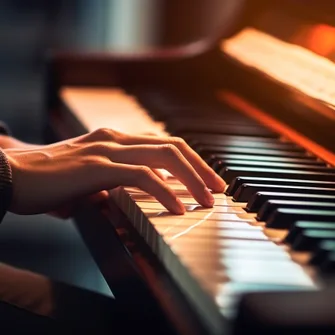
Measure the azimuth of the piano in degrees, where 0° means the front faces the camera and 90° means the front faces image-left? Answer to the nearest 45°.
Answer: approximately 45°
